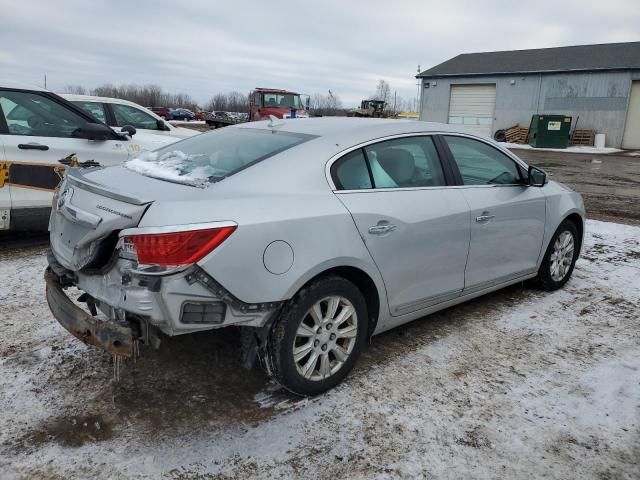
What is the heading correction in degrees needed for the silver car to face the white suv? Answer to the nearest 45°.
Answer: approximately 90° to its left

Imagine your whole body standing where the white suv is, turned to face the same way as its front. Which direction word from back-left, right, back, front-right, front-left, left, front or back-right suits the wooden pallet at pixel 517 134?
front-left

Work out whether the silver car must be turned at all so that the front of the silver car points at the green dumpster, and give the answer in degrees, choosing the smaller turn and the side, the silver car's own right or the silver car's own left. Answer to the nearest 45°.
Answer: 0° — it already faces it

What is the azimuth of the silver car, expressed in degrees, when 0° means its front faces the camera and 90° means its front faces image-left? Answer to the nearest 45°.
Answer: approximately 225°

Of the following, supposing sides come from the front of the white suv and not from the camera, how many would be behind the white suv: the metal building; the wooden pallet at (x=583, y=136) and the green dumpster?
0

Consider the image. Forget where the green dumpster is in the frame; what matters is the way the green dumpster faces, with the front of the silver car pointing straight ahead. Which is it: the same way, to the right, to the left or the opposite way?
the opposite way

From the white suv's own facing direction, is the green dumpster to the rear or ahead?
ahead

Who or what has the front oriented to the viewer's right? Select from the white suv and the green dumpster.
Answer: the white suv

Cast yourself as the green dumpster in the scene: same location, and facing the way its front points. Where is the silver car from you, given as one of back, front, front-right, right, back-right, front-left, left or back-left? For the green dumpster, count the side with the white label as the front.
front

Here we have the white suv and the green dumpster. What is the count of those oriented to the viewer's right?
1

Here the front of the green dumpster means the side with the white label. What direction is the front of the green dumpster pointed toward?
toward the camera

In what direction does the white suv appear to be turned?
to the viewer's right

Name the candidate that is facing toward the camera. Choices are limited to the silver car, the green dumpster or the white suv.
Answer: the green dumpster

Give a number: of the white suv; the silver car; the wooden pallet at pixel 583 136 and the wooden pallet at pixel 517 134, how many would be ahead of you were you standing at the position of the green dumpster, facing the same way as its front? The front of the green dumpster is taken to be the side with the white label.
2

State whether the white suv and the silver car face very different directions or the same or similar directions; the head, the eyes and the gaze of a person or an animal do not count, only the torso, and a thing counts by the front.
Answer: same or similar directions

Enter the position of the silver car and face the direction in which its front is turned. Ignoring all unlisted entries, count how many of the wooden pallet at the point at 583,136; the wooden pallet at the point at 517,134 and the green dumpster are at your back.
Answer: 0
